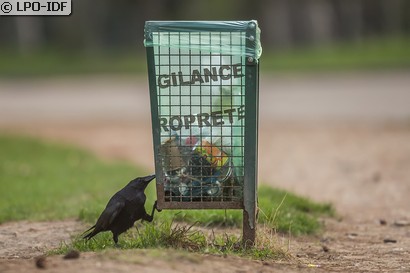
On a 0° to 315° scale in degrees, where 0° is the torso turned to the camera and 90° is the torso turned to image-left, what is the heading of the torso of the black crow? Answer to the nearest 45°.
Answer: approximately 270°
